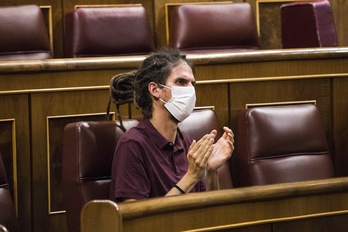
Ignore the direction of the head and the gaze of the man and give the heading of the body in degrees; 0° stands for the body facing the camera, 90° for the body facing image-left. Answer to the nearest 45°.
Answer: approximately 315°

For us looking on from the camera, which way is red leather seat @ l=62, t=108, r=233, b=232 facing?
facing the viewer and to the right of the viewer
